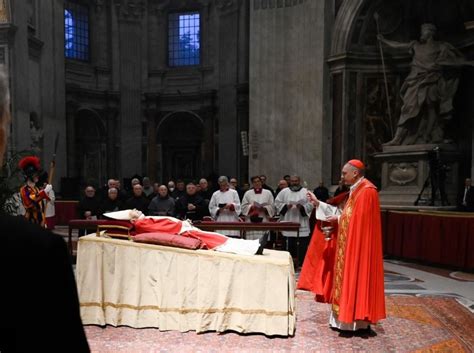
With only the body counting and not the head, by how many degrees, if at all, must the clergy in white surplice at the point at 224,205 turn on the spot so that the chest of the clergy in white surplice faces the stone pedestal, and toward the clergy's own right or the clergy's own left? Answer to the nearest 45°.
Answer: approximately 135° to the clergy's own left

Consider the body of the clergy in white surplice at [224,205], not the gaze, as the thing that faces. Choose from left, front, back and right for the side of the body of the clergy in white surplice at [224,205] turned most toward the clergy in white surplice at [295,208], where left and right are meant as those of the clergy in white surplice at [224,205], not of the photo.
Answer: left

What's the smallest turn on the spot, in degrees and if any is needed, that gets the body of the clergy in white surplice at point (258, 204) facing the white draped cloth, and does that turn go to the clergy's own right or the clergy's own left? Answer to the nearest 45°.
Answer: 0° — they already face it

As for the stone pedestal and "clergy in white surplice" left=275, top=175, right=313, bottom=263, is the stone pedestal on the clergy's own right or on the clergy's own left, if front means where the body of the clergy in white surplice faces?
on the clergy's own left

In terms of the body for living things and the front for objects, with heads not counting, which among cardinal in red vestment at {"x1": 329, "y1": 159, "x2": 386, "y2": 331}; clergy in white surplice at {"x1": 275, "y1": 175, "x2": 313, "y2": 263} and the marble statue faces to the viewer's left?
the cardinal in red vestment

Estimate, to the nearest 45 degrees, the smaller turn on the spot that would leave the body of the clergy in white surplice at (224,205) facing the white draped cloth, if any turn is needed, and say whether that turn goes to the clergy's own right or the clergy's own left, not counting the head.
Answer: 0° — they already face it

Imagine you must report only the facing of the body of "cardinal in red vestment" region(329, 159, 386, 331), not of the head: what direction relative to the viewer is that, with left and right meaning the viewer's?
facing to the left of the viewer

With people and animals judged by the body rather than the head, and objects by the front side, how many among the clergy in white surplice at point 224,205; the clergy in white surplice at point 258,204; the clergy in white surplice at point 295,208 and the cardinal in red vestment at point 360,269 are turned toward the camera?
3

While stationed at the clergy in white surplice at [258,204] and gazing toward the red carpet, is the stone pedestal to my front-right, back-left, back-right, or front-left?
back-left

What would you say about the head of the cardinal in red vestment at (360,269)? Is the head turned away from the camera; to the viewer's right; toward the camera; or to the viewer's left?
to the viewer's left

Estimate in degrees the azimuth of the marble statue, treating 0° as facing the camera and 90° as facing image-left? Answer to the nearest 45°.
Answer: approximately 0°
